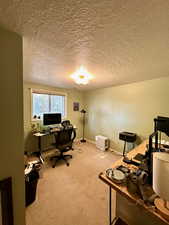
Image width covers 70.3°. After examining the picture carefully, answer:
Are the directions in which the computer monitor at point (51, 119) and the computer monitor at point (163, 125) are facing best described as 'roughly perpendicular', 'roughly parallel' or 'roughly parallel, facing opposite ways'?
roughly perpendicular

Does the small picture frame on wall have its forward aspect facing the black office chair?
yes

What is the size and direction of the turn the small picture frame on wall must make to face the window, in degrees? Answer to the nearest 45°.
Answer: approximately 45° to its right

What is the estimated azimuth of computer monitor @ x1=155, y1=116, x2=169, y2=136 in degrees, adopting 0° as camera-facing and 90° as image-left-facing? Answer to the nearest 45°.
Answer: approximately 45°

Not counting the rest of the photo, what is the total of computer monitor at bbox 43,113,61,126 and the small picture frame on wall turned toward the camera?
2

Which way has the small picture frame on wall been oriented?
toward the camera

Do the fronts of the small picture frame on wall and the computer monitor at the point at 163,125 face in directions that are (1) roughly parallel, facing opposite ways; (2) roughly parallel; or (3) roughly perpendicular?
roughly perpendicular

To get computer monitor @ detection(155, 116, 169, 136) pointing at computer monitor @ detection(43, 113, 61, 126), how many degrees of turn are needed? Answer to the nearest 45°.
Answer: approximately 45° to its right
